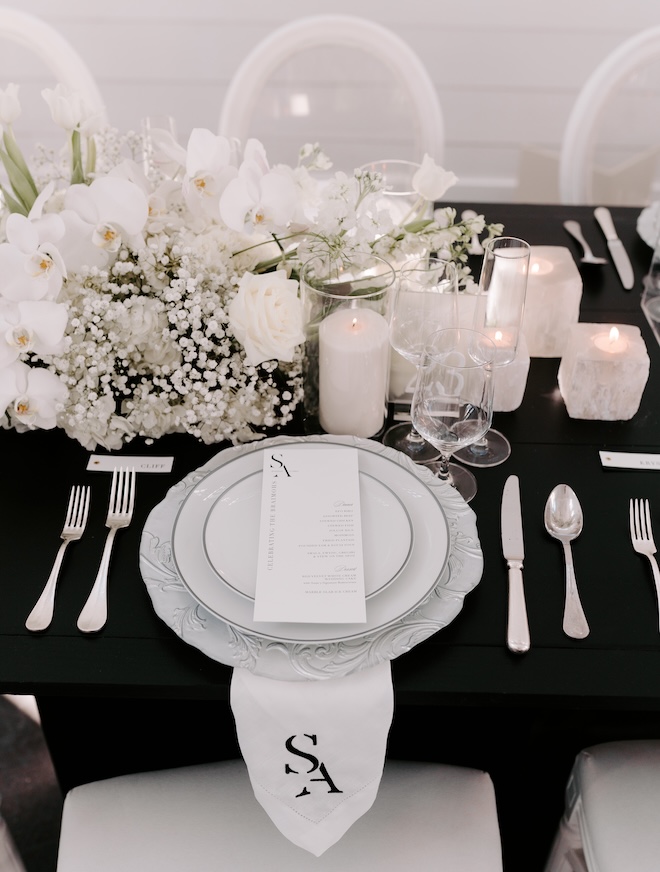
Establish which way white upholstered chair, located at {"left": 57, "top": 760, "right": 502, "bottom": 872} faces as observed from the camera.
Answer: facing away from the viewer

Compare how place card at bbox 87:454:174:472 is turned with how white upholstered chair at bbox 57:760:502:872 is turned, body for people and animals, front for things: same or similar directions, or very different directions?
very different directions

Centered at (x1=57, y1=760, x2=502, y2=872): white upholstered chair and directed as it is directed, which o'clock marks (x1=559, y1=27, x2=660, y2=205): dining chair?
The dining chair is roughly at 1 o'clock from the white upholstered chair.

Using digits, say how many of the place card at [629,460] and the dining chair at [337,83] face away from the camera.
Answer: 0

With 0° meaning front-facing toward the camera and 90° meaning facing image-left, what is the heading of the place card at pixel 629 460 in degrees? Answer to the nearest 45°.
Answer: approximately 0°
